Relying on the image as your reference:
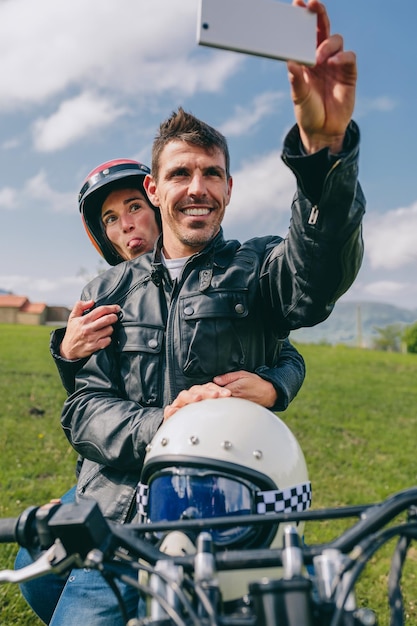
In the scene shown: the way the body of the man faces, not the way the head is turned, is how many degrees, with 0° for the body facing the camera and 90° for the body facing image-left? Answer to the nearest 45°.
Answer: approximately 0°

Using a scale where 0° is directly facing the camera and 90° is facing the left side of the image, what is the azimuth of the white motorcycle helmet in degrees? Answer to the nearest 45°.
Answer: approximately 45°
